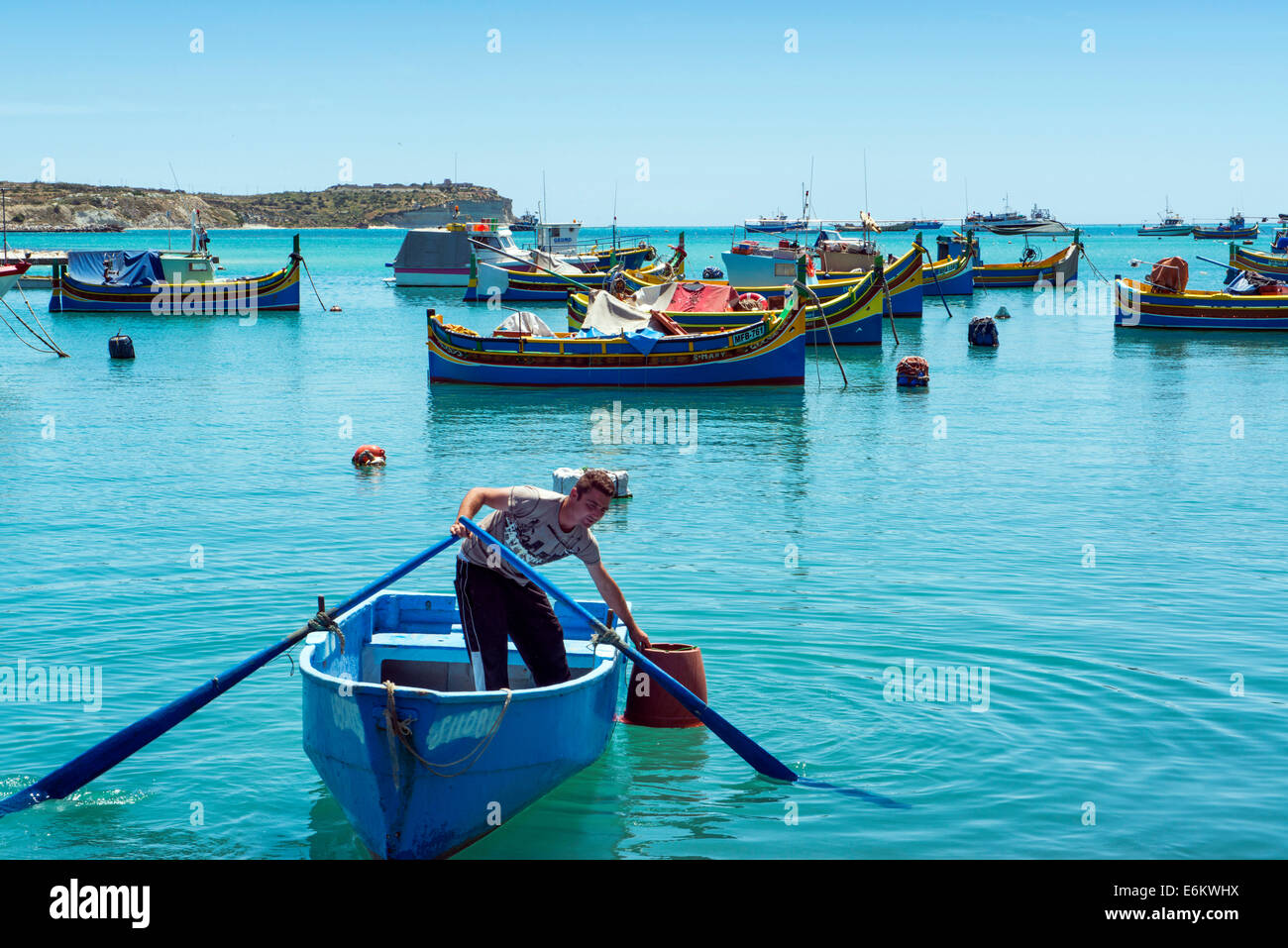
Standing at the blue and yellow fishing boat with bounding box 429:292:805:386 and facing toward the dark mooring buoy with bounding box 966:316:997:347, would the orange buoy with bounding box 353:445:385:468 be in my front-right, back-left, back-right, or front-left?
back-right

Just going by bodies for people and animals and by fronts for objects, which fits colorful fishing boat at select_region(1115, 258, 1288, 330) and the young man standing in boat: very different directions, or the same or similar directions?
very different directions

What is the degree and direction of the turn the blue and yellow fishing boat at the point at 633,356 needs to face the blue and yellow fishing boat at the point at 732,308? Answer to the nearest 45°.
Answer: approximately 90° to its left

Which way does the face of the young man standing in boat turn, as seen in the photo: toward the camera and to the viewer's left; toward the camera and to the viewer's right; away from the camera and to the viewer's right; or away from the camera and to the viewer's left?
toward the camera and to the viewer's right

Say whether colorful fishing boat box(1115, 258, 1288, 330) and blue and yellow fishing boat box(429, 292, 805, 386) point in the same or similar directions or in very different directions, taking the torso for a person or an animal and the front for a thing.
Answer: same or similar directions

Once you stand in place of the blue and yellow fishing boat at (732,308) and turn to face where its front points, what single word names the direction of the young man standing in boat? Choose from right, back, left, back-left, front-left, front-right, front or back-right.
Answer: right

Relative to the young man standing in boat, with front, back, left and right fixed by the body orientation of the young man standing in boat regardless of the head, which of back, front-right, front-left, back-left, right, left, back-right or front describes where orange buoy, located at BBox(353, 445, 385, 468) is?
back-left

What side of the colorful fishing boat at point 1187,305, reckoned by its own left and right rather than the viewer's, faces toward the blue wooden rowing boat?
left

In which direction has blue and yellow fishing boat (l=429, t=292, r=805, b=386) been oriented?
to the viewer's right

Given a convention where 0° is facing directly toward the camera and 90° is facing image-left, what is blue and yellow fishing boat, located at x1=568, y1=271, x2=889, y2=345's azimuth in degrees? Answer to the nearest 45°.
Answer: approximately 270°

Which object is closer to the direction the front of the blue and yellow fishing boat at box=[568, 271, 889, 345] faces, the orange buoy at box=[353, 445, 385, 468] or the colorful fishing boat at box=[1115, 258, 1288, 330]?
the colorful fishing boat

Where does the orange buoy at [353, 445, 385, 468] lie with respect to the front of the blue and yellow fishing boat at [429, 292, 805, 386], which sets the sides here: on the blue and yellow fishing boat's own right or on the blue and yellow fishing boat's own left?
on the blue and yellow fishing boat's own right
